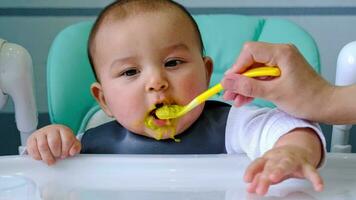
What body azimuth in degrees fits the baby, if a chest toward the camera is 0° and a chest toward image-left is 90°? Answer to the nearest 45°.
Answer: approximately 0°
